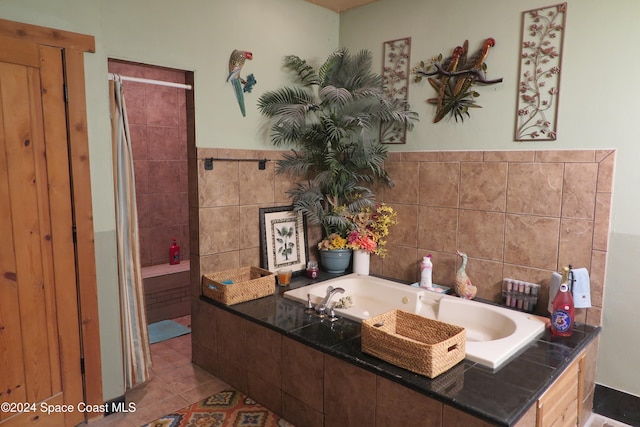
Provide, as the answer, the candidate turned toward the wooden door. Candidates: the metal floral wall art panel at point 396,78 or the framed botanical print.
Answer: the metal floral wall art panel

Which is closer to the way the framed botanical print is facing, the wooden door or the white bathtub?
the white bathtub

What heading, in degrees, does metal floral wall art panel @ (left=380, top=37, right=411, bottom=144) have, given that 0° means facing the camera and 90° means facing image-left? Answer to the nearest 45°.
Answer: approximately 45°

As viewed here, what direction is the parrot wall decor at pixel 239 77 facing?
to the viewer's right

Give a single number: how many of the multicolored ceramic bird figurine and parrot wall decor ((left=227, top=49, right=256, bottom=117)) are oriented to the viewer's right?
1

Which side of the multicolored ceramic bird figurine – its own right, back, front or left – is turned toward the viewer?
left

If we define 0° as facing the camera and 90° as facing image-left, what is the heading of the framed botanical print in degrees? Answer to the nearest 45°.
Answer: approximately 315°
